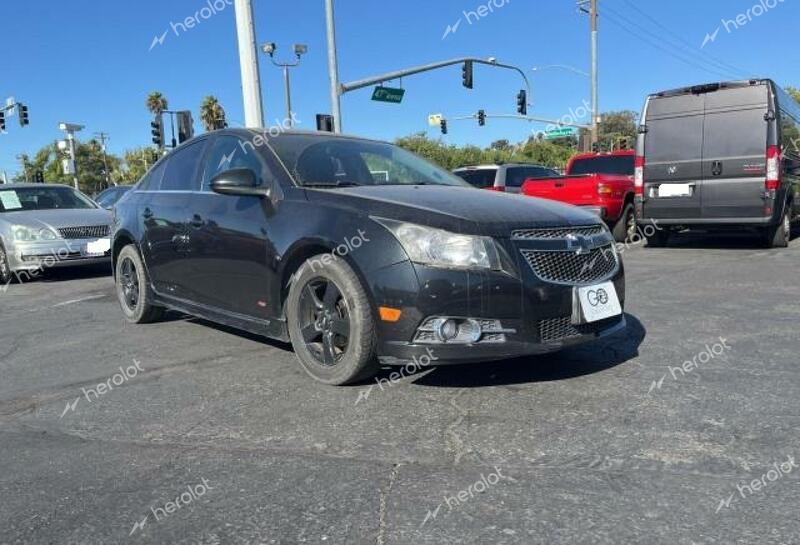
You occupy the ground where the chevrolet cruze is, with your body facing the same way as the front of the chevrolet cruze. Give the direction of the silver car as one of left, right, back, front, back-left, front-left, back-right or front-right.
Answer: back

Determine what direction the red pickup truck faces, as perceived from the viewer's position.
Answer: facing away from the viewer and to the right of the viewer

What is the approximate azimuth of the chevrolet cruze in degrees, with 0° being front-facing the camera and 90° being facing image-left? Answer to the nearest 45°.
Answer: approximately 315°

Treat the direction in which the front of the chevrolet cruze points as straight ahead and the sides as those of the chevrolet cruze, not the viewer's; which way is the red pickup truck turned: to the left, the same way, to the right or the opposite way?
to the left

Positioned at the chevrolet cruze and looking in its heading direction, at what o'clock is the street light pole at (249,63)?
The street light pole is roughly at 7 o'clock from the chevrolet cruze.

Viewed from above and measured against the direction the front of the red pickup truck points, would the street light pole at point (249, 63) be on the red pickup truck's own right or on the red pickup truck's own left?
on the red pickup truck's own left

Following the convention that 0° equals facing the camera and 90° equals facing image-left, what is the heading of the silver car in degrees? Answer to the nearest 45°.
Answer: approximately 315°

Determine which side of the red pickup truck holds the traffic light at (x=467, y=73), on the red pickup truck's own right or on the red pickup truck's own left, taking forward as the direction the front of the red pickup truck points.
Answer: on the red pickup truck's own left

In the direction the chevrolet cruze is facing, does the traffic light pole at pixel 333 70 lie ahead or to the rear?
to the rear
